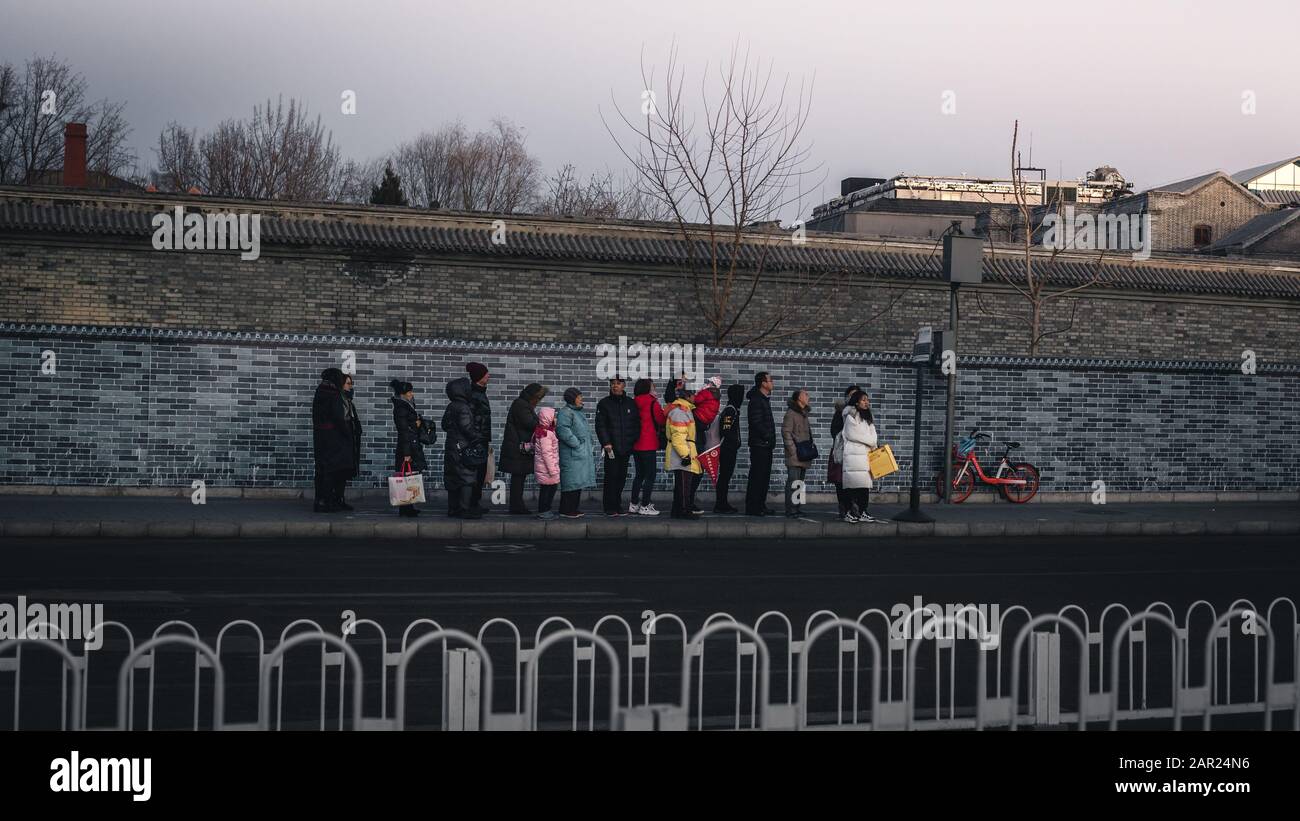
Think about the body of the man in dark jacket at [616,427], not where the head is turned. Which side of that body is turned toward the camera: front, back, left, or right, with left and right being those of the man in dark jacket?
front

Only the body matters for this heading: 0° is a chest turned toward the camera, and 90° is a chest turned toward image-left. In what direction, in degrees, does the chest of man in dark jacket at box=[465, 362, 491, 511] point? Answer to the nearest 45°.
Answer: approximately 270°

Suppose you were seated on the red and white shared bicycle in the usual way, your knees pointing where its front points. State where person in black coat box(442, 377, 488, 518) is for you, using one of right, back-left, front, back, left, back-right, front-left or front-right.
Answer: front-left

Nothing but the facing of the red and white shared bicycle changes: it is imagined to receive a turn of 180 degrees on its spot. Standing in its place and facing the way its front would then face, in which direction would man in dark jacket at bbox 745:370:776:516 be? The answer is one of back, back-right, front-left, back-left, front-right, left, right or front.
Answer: back-right

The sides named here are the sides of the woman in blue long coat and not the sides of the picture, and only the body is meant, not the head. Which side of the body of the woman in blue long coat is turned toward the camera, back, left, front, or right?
right

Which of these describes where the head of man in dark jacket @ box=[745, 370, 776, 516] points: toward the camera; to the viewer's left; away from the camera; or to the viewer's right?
to the viewer's right

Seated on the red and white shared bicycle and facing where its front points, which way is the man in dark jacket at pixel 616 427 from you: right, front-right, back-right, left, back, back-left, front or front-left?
front-left

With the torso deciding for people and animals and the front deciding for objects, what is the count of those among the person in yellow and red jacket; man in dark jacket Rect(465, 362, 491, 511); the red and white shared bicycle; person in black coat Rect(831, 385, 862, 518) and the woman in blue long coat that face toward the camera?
0

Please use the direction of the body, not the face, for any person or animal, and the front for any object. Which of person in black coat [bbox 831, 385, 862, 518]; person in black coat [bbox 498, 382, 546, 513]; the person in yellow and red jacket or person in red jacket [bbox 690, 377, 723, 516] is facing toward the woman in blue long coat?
person in black coat [bbox 498, 382, 546, 513]

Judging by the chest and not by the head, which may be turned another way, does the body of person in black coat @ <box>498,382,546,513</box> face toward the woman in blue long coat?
yes

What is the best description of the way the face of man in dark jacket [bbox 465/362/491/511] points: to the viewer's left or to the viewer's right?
to the viewer's right

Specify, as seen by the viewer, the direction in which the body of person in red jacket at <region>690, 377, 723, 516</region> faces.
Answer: to the viewer's right

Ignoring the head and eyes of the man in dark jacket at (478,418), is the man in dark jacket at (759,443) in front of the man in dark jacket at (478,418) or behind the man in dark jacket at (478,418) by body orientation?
in front

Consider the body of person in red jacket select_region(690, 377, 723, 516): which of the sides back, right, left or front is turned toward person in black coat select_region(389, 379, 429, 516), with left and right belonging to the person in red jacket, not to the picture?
back

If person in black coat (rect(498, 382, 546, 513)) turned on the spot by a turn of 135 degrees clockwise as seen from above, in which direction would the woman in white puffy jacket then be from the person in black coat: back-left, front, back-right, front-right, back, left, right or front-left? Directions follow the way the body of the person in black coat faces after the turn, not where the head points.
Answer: back-left

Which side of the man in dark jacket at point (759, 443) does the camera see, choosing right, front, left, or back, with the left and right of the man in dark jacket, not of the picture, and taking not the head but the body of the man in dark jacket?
right

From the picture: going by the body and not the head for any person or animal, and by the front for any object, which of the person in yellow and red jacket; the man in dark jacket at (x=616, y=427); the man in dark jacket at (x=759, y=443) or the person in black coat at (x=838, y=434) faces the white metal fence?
the man in dark jacket at (x=616, y=427)
